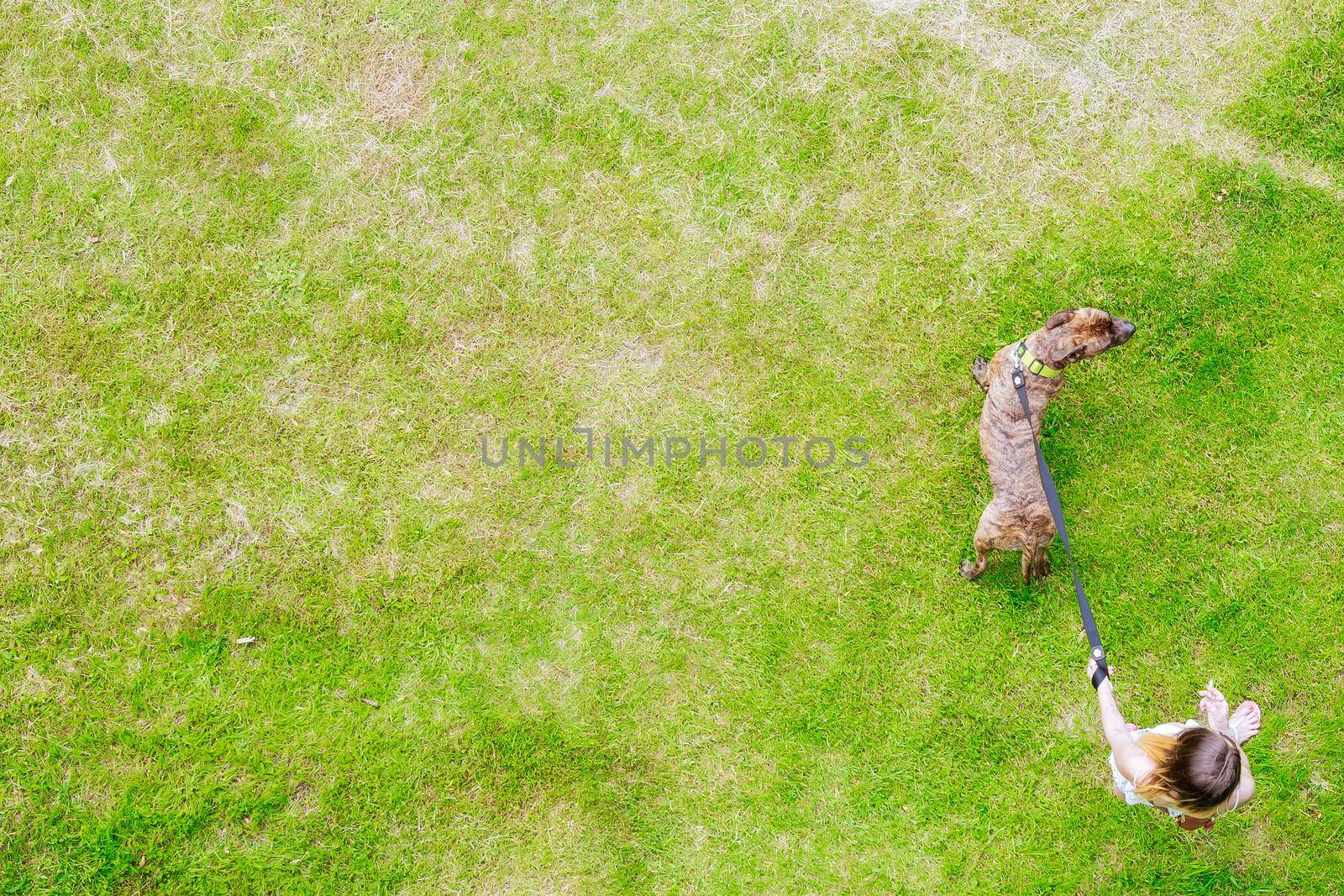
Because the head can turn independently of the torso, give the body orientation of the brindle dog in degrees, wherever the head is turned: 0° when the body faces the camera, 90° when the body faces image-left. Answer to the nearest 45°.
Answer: approximately 180°
